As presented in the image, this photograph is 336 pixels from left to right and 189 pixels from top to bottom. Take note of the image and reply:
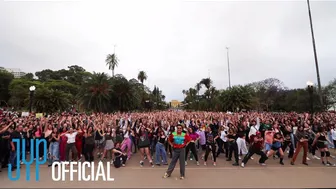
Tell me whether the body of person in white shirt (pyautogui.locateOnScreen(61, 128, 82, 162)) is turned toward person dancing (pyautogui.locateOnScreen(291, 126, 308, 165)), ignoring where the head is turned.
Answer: no

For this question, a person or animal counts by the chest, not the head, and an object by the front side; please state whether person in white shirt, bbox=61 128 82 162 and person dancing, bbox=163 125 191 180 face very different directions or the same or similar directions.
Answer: same or similar directions

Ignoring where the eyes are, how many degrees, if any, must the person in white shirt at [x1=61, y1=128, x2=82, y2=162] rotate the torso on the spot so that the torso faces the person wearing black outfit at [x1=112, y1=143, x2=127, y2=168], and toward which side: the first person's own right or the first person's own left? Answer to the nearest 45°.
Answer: approximately 45° to the first person's own left

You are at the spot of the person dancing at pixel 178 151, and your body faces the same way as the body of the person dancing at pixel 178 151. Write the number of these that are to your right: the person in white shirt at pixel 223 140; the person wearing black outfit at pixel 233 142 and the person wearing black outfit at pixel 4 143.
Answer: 1

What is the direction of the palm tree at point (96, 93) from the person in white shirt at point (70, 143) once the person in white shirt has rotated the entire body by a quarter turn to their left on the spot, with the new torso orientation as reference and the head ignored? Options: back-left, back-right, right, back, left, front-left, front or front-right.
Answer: left

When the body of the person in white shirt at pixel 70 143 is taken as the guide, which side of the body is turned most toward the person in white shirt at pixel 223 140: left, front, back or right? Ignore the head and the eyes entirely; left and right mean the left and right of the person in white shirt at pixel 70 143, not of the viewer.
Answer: left

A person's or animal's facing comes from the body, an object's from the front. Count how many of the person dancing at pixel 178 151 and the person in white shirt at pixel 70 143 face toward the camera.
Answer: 2

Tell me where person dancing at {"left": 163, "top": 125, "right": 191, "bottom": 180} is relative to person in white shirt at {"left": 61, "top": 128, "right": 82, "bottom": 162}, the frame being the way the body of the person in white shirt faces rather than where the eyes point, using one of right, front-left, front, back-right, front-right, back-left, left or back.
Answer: front-left

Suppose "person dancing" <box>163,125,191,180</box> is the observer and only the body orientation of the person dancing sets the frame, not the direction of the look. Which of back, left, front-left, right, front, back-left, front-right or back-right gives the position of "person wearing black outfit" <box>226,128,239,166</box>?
back-left

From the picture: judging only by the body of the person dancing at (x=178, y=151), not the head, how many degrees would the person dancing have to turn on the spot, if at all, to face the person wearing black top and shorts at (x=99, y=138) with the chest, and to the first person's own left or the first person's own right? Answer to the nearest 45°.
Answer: approximately 135° to the first person's own right

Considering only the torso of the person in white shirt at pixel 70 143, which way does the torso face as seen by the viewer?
toward the camera

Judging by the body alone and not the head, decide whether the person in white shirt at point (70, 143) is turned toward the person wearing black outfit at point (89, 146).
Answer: no

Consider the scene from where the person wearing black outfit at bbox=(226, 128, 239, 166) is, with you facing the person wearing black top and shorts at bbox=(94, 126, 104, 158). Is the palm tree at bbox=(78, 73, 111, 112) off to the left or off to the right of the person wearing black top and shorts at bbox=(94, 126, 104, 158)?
right

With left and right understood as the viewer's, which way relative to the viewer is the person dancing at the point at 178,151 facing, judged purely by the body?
facing the viewer

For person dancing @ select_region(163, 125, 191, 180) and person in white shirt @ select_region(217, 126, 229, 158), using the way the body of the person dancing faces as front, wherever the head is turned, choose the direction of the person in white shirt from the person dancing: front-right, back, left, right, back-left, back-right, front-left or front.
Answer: back-left

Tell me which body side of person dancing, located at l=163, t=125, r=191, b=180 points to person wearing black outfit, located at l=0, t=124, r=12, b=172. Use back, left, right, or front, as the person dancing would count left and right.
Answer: right

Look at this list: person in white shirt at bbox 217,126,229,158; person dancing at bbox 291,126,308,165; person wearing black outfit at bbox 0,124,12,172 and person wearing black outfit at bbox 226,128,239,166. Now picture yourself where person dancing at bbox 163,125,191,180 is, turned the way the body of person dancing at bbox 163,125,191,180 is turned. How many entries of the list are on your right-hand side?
1
